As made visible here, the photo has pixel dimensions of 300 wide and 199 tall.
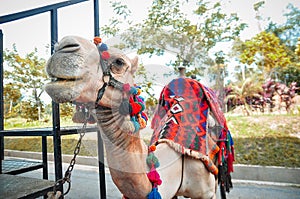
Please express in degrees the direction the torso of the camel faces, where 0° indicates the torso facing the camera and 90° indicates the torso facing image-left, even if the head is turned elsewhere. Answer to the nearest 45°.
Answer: approximately 45°

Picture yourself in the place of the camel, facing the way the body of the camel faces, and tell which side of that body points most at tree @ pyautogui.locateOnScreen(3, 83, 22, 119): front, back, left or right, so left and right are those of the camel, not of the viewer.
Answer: right

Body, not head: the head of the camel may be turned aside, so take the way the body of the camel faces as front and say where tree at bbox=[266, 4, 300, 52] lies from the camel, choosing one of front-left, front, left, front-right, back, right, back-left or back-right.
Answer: back

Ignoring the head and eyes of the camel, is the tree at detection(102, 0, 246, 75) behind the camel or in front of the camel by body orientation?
behind

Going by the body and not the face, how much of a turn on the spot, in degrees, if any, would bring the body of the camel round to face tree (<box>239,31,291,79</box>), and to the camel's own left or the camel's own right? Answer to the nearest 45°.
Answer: approximately 180°
